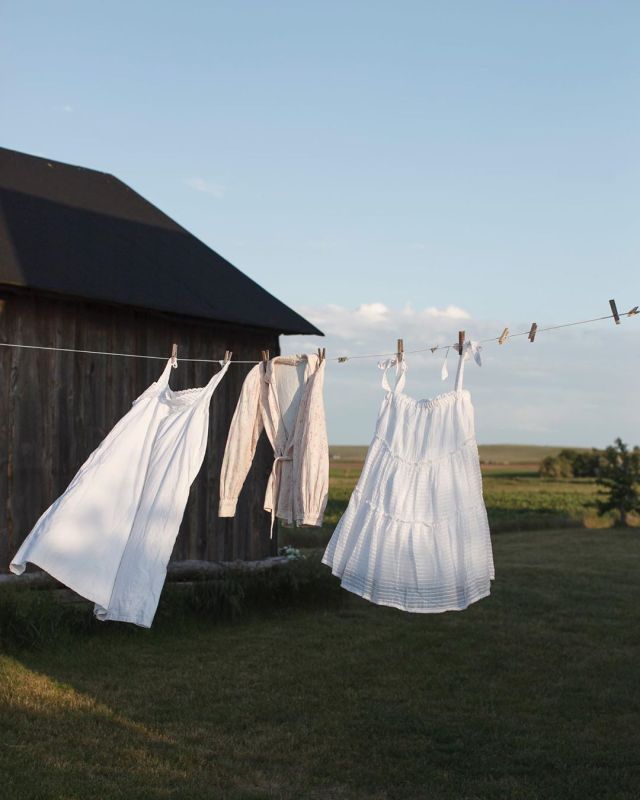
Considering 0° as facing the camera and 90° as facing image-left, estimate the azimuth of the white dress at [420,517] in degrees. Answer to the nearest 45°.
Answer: approximately 0°

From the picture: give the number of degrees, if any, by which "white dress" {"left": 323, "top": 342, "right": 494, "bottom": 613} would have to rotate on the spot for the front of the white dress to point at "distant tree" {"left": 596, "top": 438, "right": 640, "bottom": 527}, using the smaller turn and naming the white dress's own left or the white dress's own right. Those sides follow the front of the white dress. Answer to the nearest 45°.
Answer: approximately 180°

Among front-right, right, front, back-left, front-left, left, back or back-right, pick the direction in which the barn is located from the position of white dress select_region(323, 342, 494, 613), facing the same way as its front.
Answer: back-right

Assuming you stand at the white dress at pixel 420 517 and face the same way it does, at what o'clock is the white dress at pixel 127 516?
the white dress at pixel 127 516 is roughly at 3 o'clock from the white dress at pixel 420 517.

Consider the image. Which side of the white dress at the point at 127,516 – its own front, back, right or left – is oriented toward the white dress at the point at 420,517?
left

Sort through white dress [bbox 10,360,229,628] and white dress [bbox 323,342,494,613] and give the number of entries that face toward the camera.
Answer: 2

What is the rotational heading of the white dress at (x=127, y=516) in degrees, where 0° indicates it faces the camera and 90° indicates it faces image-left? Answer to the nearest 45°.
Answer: approximately 0°

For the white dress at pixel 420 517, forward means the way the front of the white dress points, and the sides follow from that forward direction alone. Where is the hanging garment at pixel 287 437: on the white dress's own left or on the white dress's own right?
on the white dress's own right
